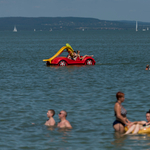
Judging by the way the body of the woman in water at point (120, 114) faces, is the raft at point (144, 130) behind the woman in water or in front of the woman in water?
in front

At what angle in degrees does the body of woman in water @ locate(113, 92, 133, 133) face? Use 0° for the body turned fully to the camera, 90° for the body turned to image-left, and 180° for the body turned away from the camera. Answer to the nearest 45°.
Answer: approximately 270°
